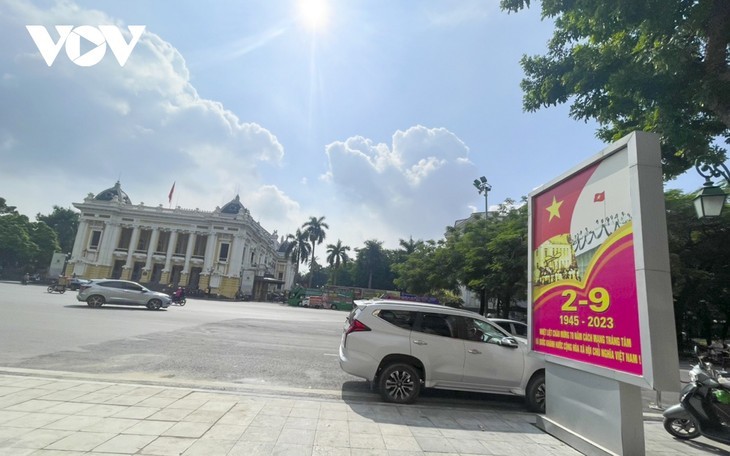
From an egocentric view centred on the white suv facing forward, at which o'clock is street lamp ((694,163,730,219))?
The street lamp is roughly at 12 o'clock from the white suv.

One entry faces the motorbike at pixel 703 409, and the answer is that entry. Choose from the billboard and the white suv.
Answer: the white suv

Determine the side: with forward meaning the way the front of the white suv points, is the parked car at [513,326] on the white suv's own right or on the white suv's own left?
on the white suv's own left

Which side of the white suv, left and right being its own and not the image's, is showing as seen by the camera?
right

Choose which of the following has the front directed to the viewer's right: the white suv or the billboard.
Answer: the white suv

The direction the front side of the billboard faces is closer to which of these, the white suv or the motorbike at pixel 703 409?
the white suv

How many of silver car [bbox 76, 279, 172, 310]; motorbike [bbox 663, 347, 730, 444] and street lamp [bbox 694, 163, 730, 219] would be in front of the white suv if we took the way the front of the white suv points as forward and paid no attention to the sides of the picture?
2

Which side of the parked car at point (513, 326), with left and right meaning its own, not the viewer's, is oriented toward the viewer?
right

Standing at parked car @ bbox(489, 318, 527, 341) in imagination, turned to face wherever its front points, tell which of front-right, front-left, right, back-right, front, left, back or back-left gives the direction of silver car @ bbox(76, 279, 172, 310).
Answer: back
